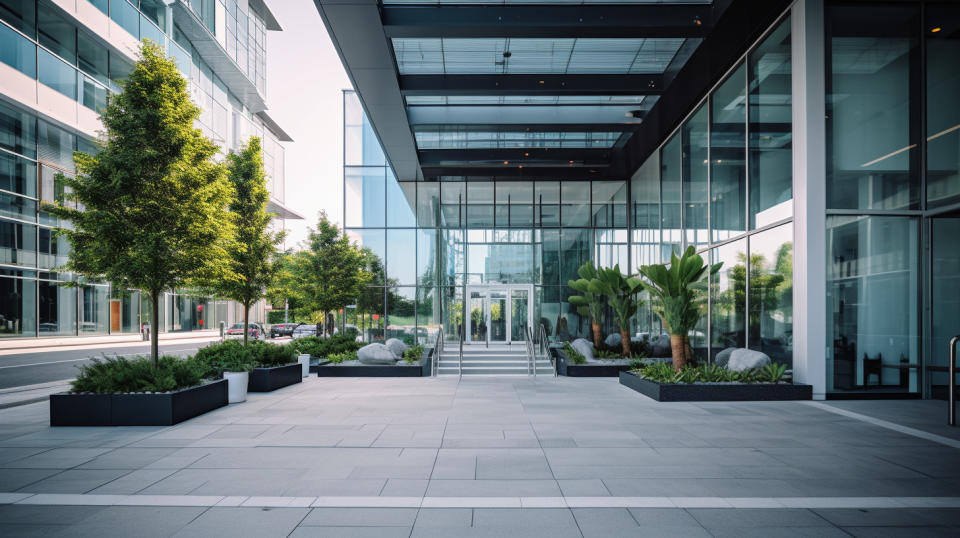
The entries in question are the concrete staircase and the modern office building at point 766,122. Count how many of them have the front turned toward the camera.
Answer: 2

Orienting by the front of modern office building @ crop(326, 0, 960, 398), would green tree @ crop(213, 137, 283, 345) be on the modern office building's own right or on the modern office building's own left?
on the modern office building's own right

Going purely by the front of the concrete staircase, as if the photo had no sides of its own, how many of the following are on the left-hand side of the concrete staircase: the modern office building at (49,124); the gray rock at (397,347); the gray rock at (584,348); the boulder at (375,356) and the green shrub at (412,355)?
1

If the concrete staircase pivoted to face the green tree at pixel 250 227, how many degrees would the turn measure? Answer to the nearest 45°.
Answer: approximately 45° to its right

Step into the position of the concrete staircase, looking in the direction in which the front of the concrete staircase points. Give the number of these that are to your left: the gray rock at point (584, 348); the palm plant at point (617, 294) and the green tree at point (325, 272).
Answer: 2

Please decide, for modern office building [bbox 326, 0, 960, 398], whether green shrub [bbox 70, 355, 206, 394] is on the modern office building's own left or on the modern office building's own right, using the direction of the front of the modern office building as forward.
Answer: on the modern office building's own right

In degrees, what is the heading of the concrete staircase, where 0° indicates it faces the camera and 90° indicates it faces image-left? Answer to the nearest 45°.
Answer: approximately 0°

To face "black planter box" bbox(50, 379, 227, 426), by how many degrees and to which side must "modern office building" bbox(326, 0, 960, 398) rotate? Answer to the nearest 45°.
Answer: approximately 45° to its right

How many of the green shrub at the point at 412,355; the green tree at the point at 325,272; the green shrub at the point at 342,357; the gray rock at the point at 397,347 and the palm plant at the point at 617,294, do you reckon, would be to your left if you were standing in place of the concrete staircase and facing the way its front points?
1

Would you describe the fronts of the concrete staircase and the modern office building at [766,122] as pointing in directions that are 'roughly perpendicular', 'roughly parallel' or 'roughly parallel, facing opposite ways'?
roughly parallel

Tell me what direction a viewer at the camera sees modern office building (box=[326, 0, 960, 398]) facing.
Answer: facing the viewer
